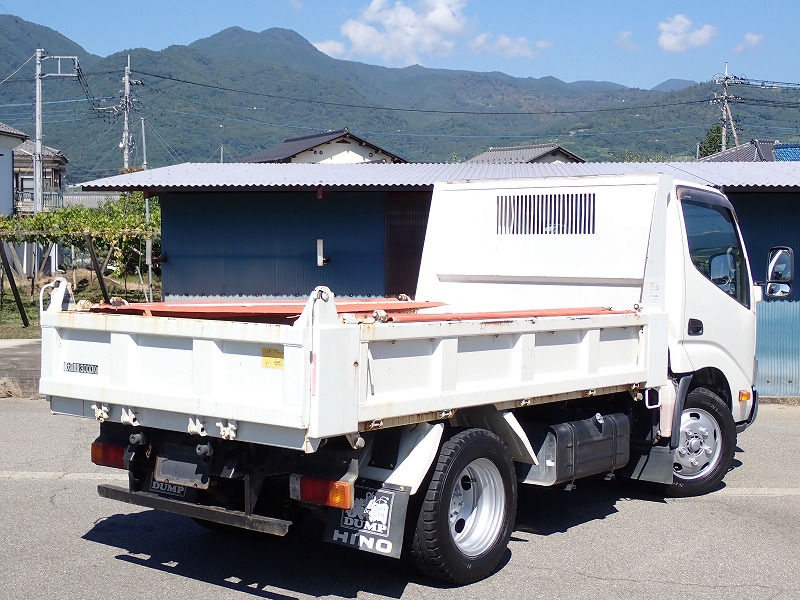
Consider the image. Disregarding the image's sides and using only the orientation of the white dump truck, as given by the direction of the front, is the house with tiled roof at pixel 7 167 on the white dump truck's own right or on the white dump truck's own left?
on the white dump truck's own left

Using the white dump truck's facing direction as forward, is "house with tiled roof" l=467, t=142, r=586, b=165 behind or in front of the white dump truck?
in front

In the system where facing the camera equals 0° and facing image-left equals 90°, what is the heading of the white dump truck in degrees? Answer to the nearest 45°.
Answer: approximately 225°

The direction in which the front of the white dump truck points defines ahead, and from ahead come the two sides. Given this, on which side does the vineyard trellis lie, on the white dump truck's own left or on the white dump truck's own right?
on the white dump truck's own left

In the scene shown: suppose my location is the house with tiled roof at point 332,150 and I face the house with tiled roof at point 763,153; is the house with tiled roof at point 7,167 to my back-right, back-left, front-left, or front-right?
back-right

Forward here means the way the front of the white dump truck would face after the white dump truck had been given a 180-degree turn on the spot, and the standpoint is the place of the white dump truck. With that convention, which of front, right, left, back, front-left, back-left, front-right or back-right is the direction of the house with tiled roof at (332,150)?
back-right
